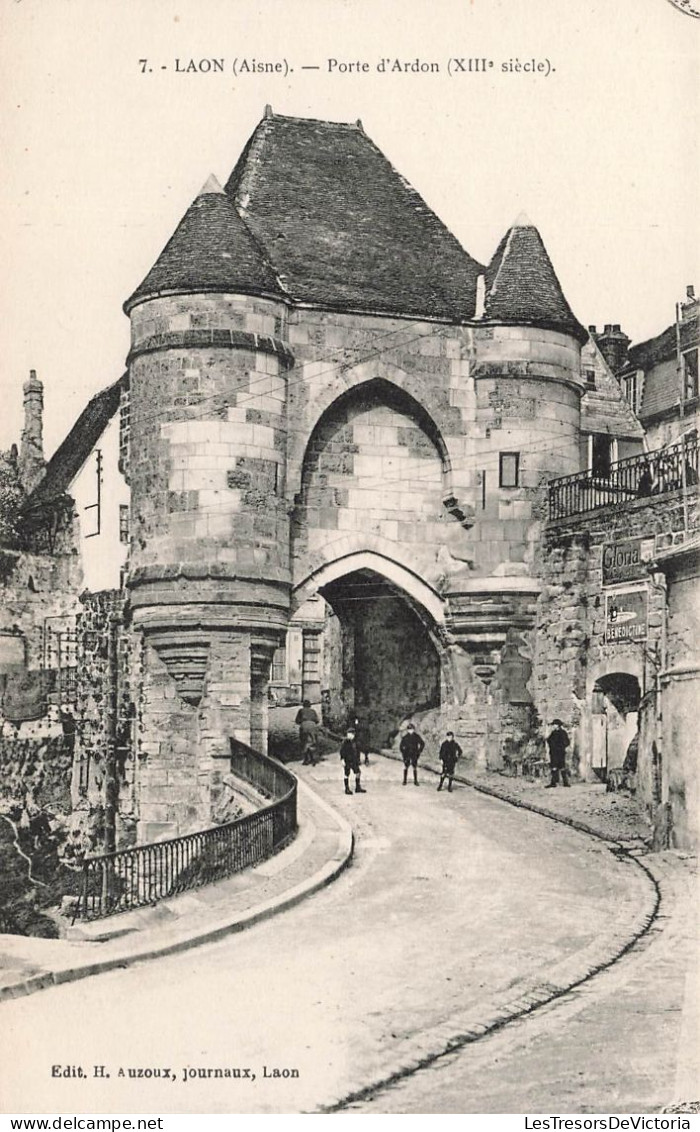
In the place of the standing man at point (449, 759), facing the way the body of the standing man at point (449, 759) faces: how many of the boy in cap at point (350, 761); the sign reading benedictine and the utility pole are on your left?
1

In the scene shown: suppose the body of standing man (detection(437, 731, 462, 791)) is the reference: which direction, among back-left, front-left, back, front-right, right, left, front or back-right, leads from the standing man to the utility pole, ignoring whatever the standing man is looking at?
front-right

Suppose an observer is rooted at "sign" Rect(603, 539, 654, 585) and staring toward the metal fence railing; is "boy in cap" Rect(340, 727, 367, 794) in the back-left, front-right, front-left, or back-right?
front-right

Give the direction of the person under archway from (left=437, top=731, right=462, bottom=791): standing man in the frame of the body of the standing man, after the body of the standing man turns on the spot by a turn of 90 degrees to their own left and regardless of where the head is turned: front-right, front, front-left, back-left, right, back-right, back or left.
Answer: back-left

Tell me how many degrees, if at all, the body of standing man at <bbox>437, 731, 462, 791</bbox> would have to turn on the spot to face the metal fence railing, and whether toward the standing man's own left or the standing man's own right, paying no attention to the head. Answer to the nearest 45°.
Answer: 0° — they already face it

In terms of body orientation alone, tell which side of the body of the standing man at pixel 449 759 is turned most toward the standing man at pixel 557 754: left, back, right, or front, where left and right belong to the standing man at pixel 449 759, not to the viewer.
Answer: left

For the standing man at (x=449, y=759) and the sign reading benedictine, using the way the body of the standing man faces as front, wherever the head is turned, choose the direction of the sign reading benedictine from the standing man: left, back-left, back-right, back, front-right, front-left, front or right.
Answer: left

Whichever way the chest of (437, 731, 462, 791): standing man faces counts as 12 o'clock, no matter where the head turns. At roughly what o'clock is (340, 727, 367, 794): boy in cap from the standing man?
The boy in cap is roughly at 2 o'clock from the standing man.

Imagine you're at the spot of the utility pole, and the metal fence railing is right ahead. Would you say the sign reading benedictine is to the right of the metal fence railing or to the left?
left

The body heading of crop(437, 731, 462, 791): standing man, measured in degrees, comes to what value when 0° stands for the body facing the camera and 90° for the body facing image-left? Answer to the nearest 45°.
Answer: approximately 0°
